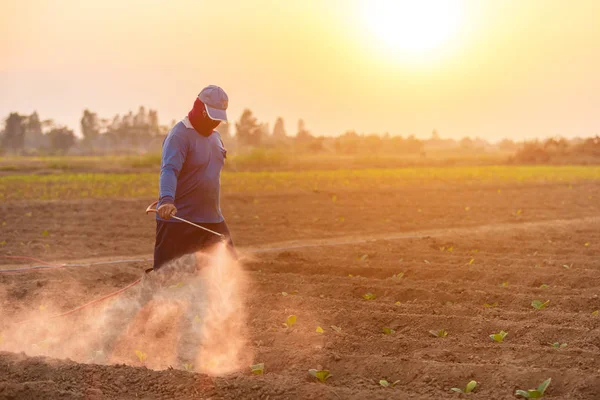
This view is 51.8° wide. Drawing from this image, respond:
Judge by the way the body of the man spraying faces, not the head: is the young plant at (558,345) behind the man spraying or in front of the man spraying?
in front

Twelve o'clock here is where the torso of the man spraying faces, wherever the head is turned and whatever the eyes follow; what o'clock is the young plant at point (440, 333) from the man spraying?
The young plant is roughly at 11 o'clock from the man spraying.

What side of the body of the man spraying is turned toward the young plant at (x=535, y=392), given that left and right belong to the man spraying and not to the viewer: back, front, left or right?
front

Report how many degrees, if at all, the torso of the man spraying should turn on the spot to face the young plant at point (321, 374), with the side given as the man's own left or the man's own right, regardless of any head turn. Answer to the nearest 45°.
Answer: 0° — they already face it

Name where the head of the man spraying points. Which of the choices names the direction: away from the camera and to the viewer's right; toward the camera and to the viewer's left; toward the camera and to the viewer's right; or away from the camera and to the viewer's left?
toward the camera and to the viewer's right

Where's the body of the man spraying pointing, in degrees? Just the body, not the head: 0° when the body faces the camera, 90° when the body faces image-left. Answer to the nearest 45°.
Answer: approximately 315°
